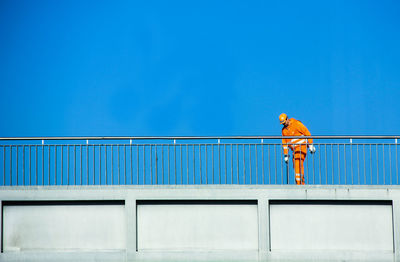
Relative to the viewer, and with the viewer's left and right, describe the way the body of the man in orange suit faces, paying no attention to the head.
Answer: facing the viewer and to the left of the viewer
